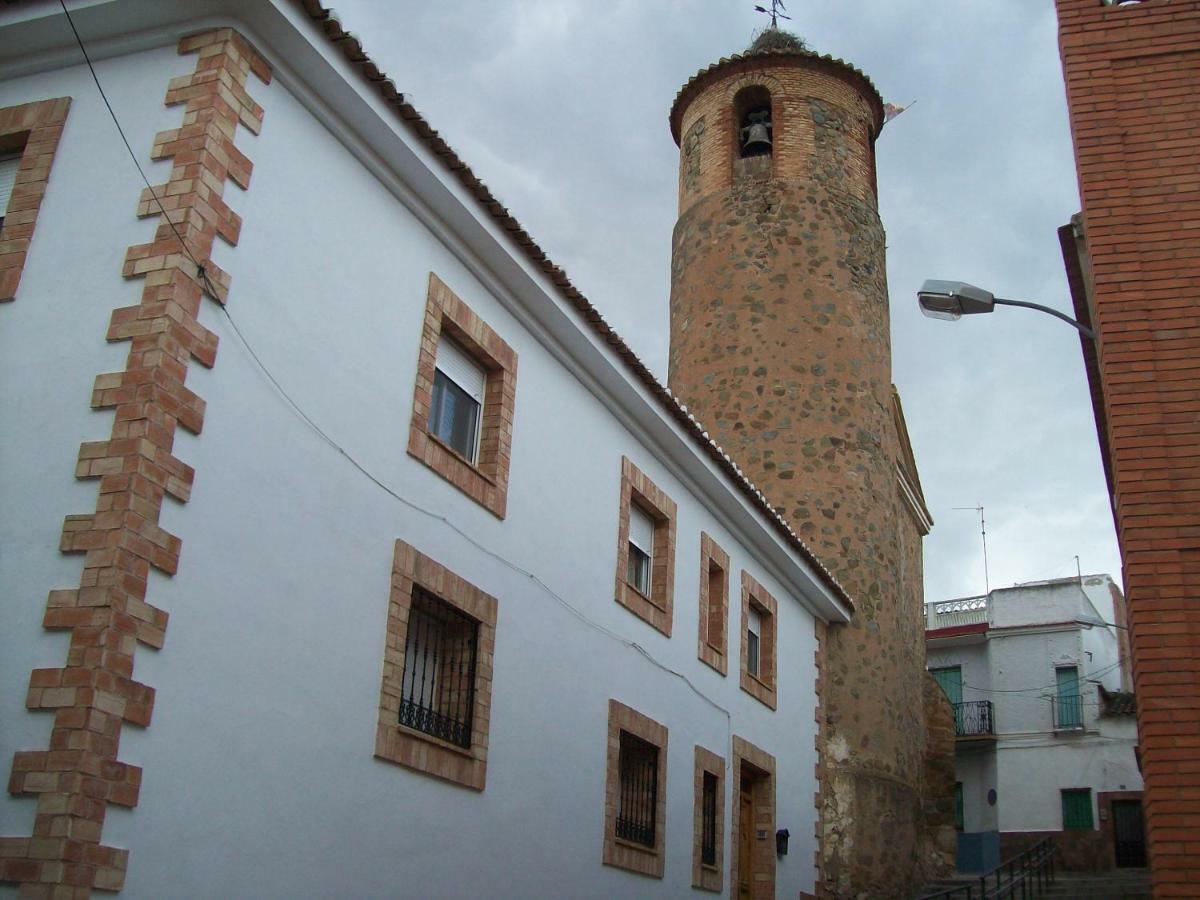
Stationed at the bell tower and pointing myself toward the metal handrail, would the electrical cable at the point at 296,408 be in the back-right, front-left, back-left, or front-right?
back-right

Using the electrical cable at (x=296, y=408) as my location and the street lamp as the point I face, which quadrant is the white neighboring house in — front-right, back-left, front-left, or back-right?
front-left

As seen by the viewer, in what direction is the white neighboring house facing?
toward the camera

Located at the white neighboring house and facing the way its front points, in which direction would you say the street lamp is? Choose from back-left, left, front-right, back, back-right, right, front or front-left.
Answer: front

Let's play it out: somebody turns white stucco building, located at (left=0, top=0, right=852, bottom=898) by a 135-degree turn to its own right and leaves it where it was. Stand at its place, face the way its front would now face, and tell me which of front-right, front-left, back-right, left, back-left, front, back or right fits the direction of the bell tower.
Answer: back-right

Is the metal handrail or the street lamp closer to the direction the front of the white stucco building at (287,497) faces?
the street lamp

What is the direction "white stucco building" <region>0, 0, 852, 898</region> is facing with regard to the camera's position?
facing the viewer and to the right of the viewer

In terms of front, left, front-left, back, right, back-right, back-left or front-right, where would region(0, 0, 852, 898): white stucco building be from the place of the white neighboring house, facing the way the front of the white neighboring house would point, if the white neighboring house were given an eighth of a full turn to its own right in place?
front-left

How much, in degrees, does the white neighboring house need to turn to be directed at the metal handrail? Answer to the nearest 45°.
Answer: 0° — it already faces it

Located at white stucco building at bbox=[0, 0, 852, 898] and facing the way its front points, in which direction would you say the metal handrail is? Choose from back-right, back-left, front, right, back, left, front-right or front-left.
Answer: left
